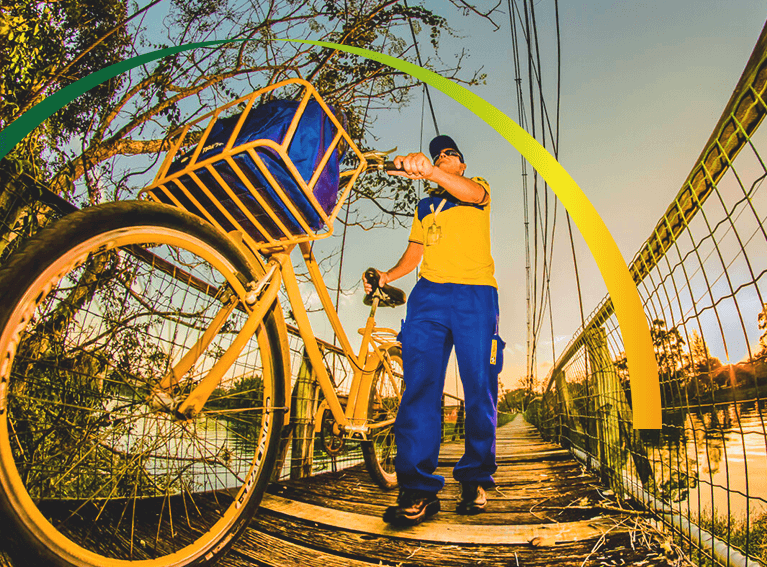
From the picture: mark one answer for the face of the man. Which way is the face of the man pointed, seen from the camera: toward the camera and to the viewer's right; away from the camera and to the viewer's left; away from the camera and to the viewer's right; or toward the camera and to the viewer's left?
toward the camera and to the viewer's left

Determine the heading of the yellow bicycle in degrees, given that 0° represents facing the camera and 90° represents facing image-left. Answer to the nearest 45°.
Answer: approximately 45°

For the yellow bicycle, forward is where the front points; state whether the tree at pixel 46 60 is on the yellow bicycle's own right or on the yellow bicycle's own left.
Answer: on the yellow bicycle's own right
